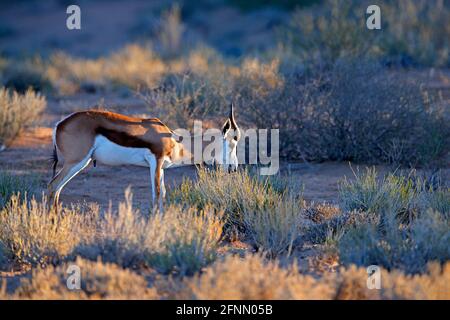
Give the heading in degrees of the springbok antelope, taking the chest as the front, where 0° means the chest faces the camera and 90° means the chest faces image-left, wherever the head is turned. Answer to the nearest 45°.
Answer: approximately 270°

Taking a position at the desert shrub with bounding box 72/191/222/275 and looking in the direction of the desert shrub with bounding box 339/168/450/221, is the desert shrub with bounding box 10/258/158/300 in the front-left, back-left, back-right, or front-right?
back-right

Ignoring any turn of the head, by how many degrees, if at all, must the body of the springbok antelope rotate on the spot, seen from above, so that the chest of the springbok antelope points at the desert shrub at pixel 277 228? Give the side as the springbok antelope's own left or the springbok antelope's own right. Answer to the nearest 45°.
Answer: approximately 45° to the springbok antelope's own right

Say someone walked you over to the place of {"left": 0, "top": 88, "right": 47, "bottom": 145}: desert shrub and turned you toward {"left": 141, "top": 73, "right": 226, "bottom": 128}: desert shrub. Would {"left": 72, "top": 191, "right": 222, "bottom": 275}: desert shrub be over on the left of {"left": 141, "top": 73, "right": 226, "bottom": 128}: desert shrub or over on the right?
right

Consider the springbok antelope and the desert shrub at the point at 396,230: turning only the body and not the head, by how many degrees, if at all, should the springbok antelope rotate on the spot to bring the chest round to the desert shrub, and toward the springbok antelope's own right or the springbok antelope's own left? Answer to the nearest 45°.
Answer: approximately 45° to the springbok antelope's own right

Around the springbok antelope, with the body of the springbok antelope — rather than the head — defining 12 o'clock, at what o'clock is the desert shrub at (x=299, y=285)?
The desert shrub is roughly at 2 o'clock from the springbok antelope.

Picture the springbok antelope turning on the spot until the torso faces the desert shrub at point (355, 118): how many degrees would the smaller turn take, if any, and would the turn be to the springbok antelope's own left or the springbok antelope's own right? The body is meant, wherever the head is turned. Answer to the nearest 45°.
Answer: approximately 45° to the springbok antelope's own left

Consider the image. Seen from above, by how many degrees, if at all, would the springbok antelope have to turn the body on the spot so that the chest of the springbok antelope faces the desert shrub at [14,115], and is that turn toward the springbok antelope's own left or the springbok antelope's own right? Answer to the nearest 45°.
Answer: approximately 90° to the springbok antelope's own left

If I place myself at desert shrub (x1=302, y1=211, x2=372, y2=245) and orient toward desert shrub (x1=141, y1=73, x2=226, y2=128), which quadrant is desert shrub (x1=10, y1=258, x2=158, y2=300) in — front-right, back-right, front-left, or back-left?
back-left

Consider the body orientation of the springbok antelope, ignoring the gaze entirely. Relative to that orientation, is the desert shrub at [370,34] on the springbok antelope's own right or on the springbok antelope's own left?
on the springbok antelope's own left

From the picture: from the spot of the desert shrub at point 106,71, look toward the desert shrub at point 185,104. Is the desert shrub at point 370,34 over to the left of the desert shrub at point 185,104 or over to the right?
left

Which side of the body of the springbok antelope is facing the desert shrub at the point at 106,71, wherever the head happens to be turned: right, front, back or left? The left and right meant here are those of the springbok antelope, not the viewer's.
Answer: left

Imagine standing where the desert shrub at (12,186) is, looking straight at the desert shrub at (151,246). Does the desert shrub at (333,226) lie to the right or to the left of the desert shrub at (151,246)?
left
